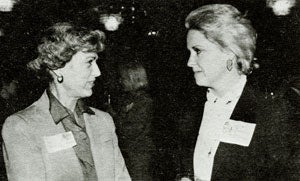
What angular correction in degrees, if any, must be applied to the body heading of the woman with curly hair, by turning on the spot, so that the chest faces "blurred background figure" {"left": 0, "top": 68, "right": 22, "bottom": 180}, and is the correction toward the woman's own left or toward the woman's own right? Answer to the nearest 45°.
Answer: approximately 135° to the woman's own left

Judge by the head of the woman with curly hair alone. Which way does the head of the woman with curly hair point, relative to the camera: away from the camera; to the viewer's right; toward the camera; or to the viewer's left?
to the viewer's right

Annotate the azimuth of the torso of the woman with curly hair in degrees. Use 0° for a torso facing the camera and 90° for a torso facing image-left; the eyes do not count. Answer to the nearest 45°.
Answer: approximately 315°

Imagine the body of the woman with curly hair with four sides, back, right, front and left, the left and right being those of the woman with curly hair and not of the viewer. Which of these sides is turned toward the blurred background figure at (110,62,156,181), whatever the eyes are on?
left
